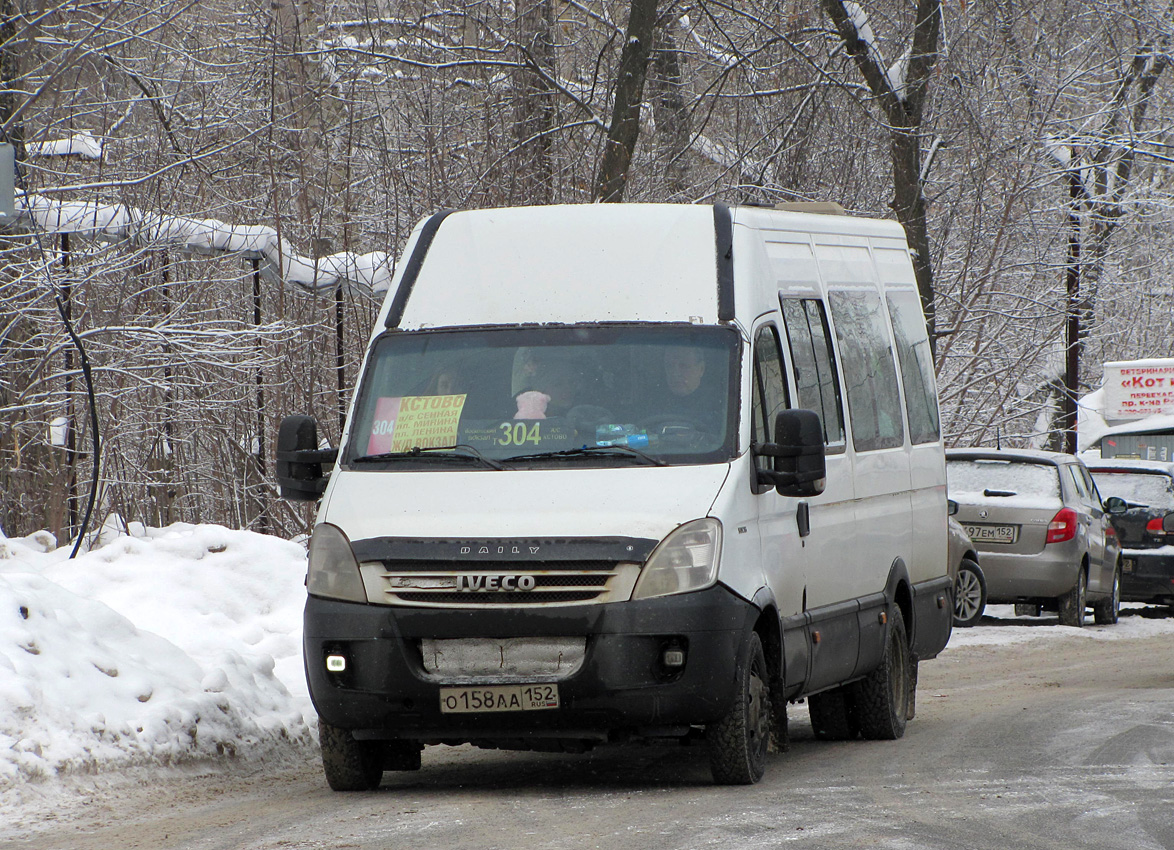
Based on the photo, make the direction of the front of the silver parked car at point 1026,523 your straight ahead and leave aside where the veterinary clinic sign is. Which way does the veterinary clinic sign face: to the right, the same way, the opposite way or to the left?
the opposite way

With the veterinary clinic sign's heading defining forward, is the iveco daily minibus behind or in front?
in front

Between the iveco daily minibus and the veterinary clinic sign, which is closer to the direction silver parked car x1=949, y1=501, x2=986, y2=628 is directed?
the veterinary clinic sign

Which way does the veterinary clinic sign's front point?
toward the camera

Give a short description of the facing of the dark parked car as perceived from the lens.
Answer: facing away from the viewer

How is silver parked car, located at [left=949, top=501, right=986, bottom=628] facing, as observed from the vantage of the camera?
facing away from the viewer and to the right of the viewer

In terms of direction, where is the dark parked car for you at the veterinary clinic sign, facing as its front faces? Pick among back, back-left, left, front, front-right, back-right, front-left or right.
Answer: front

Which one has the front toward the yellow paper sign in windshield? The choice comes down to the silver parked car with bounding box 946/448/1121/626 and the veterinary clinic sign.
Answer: the veterinary clinic sign

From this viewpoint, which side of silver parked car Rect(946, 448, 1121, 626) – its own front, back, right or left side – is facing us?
back

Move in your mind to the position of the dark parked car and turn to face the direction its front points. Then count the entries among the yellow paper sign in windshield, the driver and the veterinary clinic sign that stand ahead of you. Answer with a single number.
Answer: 1

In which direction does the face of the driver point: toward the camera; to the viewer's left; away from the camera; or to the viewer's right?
toward the camera

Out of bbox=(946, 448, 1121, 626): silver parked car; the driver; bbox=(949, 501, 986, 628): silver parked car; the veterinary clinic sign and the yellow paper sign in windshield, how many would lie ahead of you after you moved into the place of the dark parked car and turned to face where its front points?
1

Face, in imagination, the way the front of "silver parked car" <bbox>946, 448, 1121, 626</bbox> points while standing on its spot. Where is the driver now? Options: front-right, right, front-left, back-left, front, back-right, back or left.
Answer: back

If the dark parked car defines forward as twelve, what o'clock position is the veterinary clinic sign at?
The veterinary clinic sign is roughly at 12 o'clock from the dark parked car.

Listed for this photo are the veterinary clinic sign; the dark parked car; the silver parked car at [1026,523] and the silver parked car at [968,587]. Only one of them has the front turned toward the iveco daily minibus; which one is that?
the veterinary clinic sign

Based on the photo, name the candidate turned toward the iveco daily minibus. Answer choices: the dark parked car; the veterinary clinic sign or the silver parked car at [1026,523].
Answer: the veterinary clinic sign
